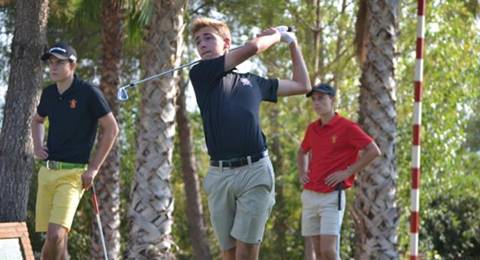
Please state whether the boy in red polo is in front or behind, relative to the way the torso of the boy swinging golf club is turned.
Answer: behind

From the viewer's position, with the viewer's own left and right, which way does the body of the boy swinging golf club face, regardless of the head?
facing the viewer

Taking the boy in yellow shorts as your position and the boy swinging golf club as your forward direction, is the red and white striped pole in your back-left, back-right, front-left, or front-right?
front-left

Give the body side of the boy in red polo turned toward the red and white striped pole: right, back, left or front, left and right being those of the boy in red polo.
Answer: left

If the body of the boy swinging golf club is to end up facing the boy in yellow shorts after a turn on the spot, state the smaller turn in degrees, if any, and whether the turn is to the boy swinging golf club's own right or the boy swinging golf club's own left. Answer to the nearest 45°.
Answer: approximately 135° to the boy swinging golf club's own right

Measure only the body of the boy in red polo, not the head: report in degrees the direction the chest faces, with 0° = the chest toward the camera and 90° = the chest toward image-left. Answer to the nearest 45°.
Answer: approximately 45°

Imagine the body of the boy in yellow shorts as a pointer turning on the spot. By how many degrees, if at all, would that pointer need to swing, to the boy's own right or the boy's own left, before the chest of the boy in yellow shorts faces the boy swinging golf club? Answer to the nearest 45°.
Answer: approximately 90° to the boy's own left

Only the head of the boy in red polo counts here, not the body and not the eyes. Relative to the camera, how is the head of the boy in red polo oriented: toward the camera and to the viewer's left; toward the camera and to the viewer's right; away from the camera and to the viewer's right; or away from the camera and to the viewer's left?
toward the camera and to the viewer's left
